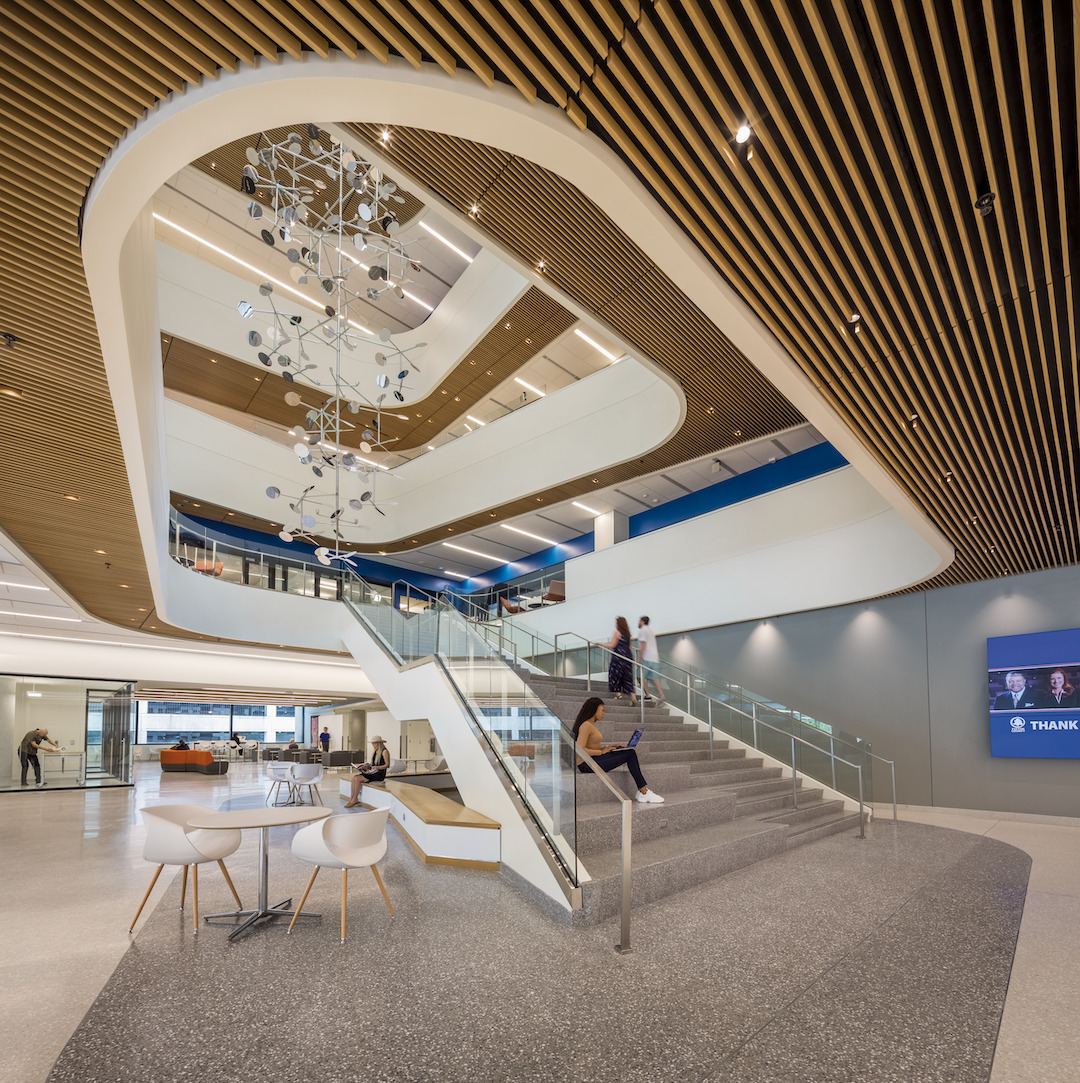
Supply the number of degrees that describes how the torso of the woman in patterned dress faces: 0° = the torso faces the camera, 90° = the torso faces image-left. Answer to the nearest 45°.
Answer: approximately 135°

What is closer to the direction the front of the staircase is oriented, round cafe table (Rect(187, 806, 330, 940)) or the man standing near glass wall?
the round cafe table

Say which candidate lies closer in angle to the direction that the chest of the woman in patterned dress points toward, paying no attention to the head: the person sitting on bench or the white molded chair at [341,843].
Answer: the person sitting on bench

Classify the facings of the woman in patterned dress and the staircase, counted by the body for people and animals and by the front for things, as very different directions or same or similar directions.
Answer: very different directions

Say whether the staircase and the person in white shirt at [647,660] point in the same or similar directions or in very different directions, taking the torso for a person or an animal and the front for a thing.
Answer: very different directions

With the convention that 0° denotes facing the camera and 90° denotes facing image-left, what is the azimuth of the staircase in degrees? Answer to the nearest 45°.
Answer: approximately 315°

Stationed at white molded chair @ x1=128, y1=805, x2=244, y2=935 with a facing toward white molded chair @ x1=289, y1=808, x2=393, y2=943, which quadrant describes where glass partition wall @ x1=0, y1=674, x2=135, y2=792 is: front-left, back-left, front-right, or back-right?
back-left

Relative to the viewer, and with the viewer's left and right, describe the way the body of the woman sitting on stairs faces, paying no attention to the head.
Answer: facing to the right of the viewer

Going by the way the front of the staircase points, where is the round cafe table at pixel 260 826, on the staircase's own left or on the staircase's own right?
on the staircase's own right
